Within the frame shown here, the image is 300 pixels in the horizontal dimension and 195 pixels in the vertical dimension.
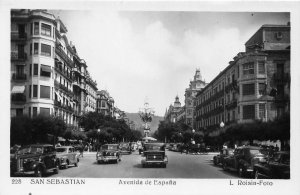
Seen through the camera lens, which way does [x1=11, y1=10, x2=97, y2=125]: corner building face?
facing the viewer and to the right of the viewer

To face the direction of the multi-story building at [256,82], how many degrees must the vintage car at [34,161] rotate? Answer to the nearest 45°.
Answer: approximately 135° to its left

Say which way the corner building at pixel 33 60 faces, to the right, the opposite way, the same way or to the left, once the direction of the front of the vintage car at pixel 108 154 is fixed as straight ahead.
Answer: to the left

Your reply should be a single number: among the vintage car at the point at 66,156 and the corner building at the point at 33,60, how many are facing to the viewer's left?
0

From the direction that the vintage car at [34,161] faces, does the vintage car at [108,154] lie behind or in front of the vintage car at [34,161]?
behind

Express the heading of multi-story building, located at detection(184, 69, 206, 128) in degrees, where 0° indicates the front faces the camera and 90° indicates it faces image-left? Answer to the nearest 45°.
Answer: approximately 45°
